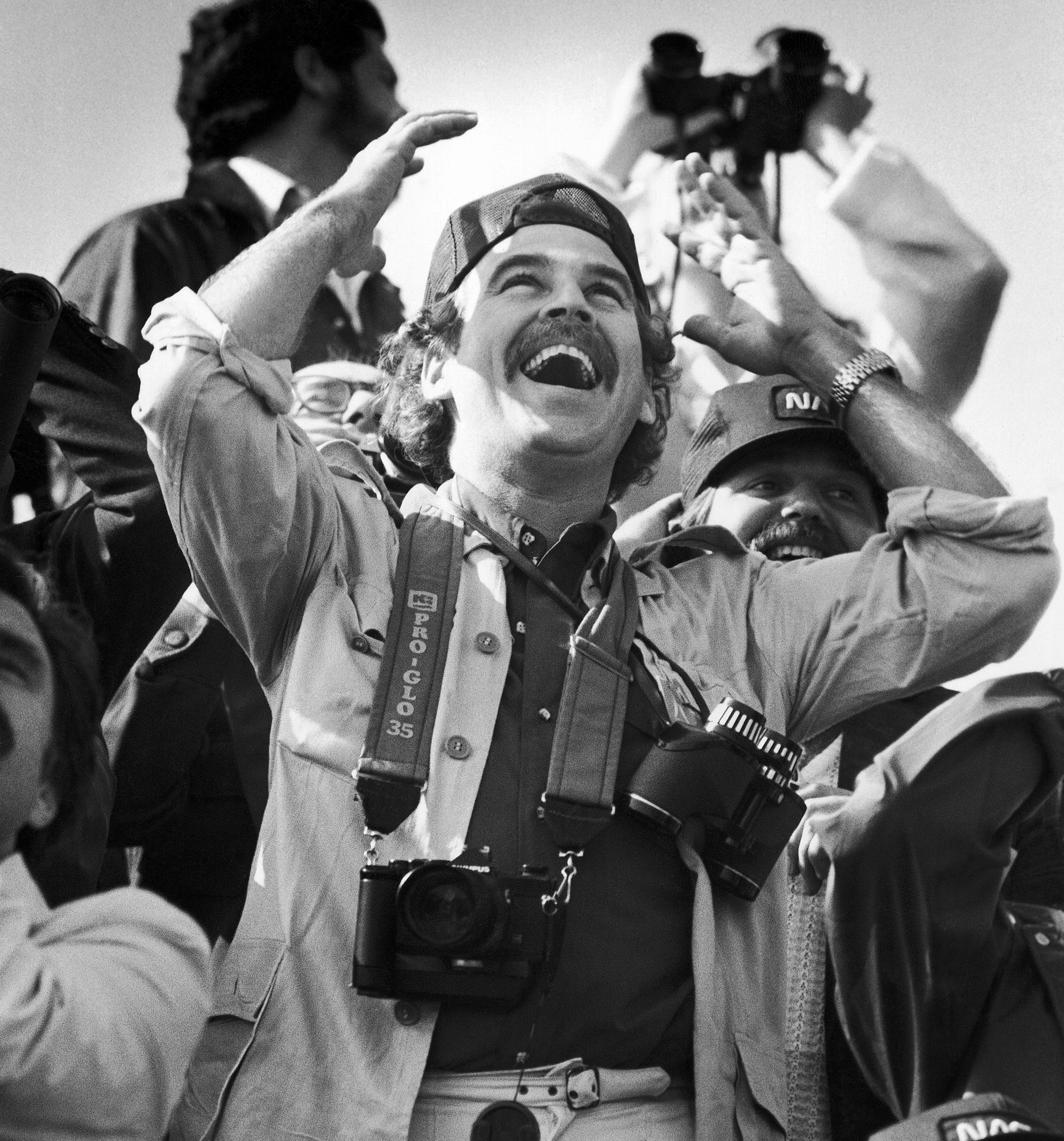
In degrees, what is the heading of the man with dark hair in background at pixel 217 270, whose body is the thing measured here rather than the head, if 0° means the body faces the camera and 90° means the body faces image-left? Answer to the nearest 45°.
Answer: approximately 315°

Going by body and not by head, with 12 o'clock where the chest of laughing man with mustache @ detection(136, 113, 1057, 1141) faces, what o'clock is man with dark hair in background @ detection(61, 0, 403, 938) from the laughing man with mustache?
The man with dark hair in background is roughly at 5 o'clock from the laughing man with mustache.

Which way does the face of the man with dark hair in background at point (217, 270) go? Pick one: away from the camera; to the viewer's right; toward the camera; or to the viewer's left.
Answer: to the viewer's right

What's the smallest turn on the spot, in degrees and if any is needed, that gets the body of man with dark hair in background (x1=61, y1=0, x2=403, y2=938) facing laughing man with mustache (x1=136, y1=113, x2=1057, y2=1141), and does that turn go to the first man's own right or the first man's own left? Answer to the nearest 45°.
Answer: approximately 45° to the first man's own right

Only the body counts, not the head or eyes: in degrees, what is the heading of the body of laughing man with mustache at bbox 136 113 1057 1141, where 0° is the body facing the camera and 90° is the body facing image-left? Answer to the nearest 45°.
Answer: approximately 0°
